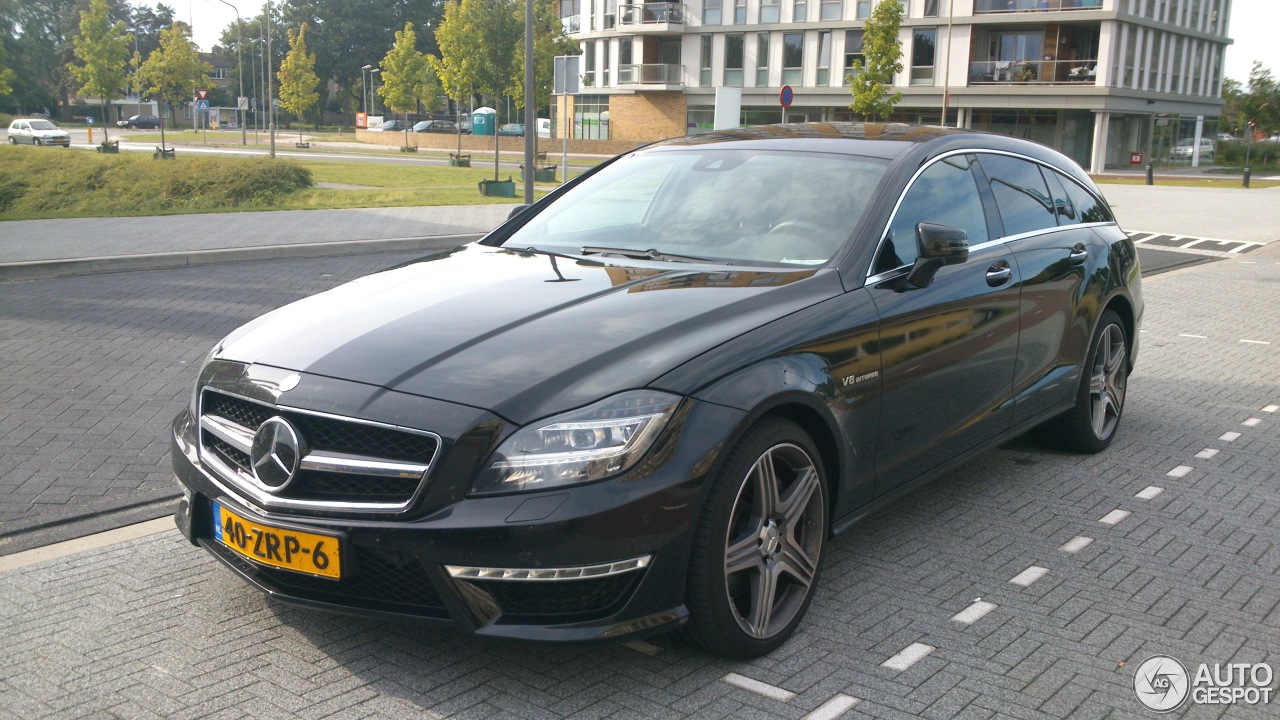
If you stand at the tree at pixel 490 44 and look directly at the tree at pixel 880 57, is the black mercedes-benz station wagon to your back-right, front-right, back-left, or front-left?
back-right

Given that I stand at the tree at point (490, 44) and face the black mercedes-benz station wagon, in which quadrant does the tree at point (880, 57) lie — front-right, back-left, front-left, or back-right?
back-left

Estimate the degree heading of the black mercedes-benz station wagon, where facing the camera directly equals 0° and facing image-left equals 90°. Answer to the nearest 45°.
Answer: approximately 45°

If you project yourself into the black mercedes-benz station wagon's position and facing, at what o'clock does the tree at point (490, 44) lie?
The tree is roughly at 4 o'clock from the black mercedes-benz station wagon.

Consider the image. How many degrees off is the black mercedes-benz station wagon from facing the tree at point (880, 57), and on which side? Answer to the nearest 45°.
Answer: approximately 135° to its right
